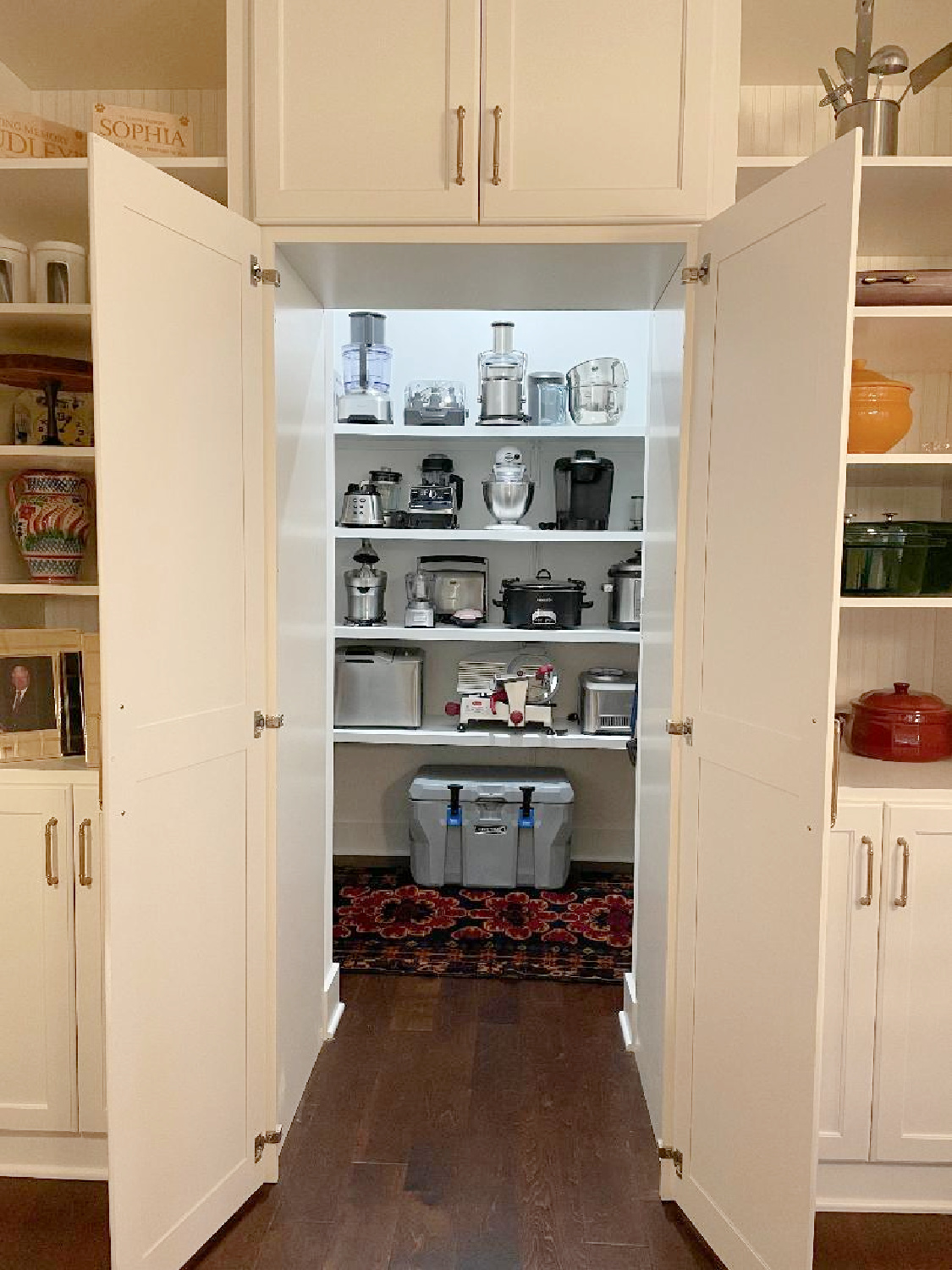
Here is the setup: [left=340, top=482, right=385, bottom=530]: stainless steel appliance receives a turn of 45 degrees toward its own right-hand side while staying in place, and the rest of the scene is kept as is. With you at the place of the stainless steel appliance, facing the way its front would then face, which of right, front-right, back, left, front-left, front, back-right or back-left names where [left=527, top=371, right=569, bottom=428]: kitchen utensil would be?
back-left

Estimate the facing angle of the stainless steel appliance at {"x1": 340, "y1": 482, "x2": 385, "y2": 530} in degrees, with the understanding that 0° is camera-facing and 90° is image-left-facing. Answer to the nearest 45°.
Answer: approximately 0°

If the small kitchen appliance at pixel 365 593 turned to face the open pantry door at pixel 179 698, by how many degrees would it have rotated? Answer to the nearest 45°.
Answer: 0° — it already faces it

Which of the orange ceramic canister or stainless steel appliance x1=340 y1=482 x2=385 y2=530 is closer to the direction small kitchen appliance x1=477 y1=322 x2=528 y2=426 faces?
the orange ceramic canister
